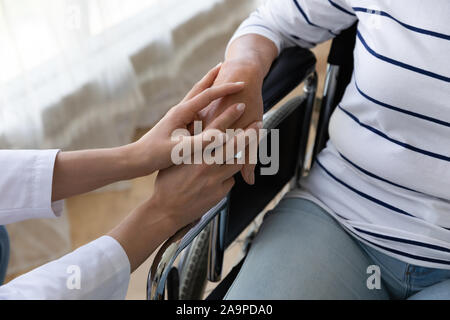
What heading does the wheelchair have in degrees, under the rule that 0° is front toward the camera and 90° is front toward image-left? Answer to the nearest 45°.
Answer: approximately 45°
